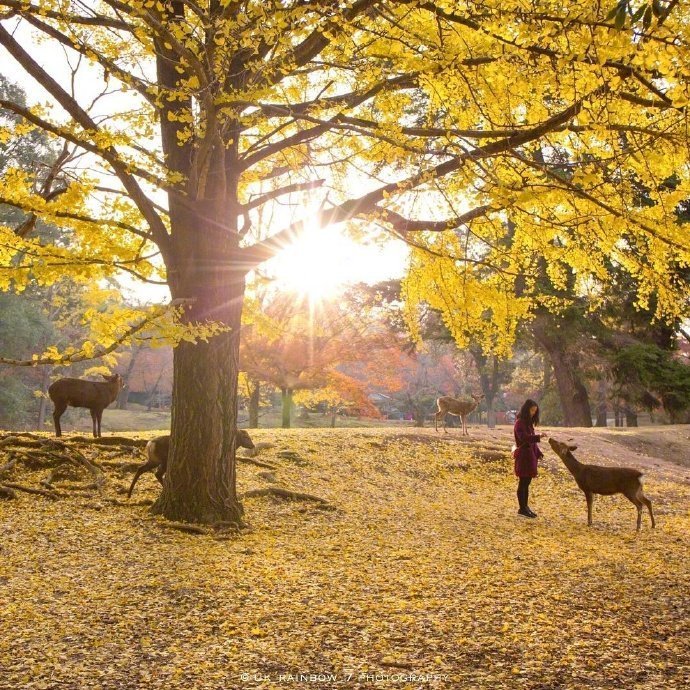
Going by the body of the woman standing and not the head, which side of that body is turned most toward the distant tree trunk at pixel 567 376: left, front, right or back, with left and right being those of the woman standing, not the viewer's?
left

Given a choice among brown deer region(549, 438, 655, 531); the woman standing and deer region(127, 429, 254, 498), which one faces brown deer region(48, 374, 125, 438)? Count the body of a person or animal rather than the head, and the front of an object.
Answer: brown deer region(549, 438, 655, 531)

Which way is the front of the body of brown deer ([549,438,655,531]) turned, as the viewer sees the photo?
to the viewer's left

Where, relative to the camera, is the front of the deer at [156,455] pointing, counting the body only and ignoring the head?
to the viewer's right

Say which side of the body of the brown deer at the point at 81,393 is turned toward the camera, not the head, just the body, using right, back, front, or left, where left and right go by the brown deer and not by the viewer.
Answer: right

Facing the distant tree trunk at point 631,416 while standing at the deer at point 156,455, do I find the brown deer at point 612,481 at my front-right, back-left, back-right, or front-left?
front-right

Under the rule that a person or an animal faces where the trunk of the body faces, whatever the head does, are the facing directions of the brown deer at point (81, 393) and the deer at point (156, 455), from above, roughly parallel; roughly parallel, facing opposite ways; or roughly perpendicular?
roughly parallel

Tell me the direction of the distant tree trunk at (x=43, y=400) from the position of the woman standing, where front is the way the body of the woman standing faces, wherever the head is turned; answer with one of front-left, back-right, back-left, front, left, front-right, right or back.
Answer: back-left

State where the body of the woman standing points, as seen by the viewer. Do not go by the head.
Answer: to the viewer's right

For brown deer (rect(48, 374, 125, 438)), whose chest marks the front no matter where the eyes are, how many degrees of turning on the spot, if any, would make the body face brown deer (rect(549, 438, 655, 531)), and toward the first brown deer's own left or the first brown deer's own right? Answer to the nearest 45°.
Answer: approximately 45° to the first brown deer's own right

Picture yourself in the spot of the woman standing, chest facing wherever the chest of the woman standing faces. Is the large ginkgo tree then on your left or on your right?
on your right

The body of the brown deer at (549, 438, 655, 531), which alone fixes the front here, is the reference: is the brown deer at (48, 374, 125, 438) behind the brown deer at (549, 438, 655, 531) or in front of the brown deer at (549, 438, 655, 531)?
in front

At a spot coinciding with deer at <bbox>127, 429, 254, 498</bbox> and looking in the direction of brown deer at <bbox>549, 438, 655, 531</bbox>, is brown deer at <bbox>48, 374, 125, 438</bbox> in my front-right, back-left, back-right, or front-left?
back-left

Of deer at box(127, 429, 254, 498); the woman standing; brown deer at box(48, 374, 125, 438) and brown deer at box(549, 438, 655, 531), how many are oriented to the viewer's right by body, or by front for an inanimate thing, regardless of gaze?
3
